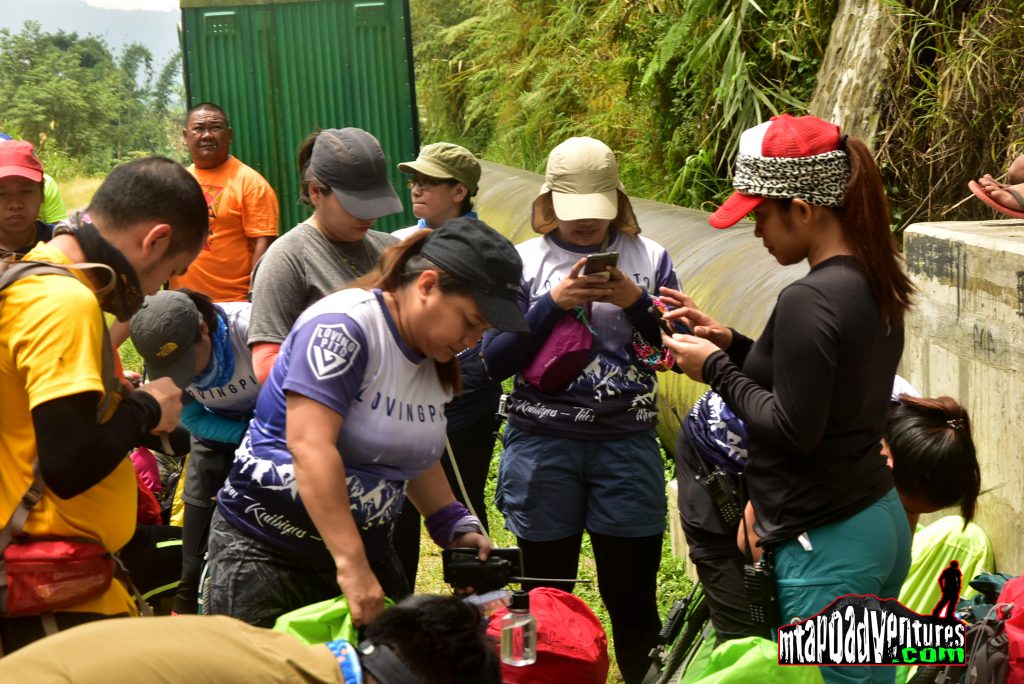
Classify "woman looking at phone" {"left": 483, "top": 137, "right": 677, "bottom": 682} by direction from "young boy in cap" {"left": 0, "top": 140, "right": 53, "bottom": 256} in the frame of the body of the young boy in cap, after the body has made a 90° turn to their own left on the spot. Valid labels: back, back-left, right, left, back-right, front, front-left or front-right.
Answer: front-right

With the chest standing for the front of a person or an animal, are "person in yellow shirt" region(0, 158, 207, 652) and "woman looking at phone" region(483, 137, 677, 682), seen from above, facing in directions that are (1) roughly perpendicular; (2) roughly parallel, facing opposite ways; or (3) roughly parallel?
roughly perpendicular

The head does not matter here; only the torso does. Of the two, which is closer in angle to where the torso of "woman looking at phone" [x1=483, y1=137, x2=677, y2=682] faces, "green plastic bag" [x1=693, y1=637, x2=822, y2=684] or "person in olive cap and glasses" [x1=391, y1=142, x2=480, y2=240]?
the green plastic bag

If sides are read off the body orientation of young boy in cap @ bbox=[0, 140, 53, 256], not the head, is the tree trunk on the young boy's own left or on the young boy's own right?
on the young boy's own left

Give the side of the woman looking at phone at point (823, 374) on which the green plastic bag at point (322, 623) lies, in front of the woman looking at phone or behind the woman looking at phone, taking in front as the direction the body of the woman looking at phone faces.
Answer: in front

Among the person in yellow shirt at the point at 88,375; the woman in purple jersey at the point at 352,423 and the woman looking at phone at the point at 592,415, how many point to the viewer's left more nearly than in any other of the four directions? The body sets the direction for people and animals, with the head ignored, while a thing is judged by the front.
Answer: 0

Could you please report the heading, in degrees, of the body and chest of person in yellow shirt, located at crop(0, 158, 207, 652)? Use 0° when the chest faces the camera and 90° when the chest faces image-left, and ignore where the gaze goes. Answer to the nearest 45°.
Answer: approximately 270°

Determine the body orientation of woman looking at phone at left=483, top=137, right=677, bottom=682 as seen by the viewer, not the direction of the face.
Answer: toward the camera

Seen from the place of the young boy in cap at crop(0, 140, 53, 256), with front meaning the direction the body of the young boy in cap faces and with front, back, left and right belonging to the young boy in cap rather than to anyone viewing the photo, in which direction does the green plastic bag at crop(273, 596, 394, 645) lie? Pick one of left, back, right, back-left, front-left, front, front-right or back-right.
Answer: front

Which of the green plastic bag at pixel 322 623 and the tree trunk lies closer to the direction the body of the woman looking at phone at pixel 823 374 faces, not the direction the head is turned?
the green plastic bag

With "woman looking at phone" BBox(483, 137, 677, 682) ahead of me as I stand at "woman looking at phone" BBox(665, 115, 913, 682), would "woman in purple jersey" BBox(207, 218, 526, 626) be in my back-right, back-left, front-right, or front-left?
front-left

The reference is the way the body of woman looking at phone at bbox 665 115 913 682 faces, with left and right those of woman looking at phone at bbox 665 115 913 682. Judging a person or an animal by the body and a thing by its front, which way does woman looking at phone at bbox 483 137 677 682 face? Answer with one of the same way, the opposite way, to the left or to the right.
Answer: to the left

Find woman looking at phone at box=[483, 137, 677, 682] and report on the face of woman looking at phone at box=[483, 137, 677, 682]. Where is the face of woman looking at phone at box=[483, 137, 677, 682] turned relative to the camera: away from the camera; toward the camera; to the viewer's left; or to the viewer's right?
toward the camera

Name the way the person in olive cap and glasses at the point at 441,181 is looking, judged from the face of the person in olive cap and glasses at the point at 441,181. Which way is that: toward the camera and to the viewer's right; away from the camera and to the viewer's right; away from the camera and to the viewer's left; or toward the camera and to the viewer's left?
toward the camera and to the viewer's left

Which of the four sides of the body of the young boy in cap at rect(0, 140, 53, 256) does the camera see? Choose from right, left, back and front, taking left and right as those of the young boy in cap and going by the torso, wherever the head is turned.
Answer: front

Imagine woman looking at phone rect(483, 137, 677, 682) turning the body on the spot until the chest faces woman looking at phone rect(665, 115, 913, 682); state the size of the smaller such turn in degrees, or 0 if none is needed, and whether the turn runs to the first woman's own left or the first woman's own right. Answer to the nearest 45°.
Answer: approximately 45° to the first woman's own left

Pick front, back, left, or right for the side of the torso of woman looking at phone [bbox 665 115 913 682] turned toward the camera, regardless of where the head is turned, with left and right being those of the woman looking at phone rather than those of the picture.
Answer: left

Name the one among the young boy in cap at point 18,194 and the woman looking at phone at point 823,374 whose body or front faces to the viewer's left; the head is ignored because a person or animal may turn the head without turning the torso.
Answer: the woman looking at phone

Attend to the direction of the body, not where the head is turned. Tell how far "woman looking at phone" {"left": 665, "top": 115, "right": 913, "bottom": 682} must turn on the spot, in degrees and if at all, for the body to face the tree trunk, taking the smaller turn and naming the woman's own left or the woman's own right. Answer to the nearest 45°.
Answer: approximately 90° to the woman's own right
